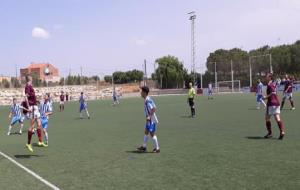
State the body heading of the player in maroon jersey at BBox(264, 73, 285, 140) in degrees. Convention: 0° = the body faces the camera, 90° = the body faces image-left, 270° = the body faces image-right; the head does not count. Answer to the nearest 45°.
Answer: approximately 90°
